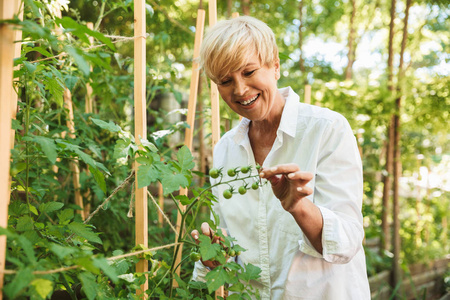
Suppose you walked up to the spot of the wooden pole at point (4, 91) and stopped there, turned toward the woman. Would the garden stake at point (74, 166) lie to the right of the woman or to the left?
left

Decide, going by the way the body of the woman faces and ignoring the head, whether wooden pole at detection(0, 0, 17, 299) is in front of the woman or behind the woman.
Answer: in front

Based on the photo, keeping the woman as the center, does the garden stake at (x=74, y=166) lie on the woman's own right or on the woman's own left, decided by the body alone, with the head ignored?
on the woman's own right

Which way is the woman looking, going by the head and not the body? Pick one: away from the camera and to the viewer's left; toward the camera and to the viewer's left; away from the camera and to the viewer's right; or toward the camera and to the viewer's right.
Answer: toward the camera and to the viewer's left

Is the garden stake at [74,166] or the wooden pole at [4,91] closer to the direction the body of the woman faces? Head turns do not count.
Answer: the wooden pole
